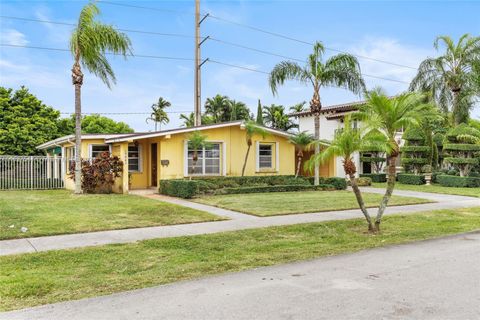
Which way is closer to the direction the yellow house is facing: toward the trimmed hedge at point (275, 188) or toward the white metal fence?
the trimmed hedge

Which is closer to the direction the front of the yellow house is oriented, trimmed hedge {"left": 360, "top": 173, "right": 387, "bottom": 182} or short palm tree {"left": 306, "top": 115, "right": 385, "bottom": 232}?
the short palm tree

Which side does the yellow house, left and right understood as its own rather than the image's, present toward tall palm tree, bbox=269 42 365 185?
left

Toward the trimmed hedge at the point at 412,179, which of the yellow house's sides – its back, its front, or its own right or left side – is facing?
left

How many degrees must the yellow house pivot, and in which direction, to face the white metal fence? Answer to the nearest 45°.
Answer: approximately 90° to its right

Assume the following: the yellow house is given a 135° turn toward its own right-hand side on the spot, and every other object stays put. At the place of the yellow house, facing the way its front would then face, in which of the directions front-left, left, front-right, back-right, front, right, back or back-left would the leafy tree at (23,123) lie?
front

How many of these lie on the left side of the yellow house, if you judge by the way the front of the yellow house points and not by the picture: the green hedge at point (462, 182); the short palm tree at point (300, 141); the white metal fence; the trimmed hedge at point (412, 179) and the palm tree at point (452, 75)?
4

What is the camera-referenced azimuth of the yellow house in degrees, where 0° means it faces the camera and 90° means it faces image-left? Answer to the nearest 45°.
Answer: approximately 0°

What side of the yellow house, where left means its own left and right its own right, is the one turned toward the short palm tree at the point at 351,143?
front

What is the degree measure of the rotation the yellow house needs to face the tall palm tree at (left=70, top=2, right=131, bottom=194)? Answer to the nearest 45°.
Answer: approximately 45° to its right

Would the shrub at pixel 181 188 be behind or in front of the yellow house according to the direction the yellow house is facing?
in front
